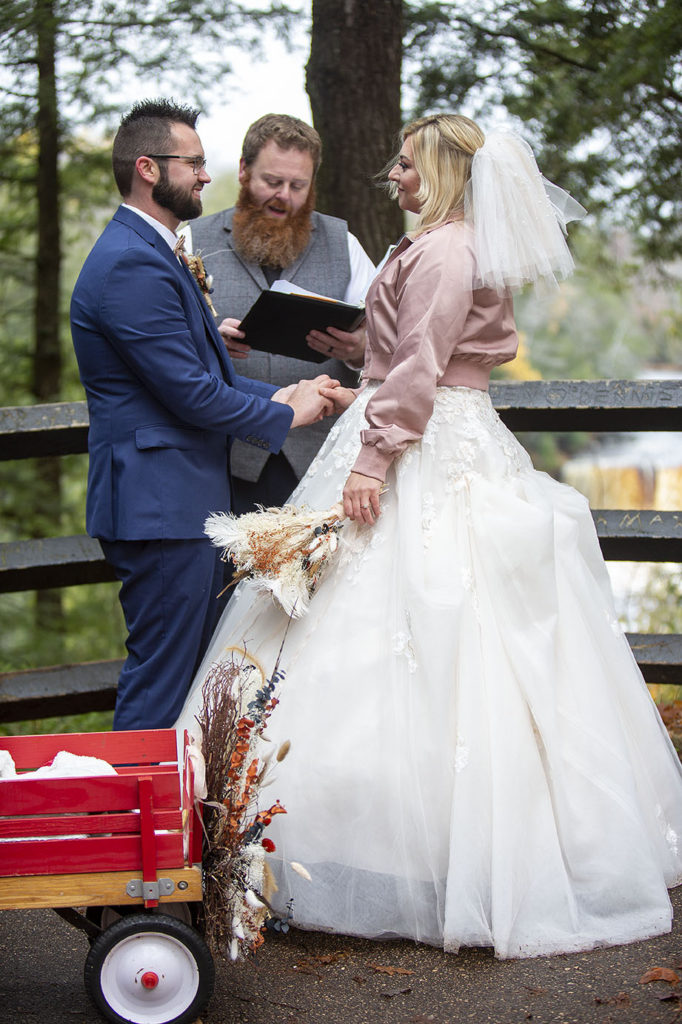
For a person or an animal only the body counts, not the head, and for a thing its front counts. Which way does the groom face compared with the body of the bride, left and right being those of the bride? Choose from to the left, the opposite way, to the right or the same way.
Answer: the opposite way

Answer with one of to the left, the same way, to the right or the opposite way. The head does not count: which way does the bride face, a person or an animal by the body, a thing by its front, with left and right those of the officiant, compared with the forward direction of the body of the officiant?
to the right

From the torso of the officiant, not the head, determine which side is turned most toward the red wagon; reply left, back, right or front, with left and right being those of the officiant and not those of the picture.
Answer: front

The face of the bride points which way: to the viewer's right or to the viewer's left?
to the viewer's left

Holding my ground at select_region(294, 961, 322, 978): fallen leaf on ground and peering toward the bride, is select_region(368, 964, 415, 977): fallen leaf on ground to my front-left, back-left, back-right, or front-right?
front-right

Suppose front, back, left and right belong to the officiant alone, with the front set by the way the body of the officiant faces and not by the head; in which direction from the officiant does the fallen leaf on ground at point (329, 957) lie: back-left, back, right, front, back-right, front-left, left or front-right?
front

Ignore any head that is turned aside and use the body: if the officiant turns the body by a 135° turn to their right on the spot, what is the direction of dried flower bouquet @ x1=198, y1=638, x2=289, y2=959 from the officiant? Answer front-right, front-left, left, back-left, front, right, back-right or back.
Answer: back-left

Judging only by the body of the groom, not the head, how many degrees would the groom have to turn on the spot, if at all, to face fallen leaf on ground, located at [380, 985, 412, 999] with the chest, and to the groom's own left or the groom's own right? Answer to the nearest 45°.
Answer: approximately 45° to the groom's own right

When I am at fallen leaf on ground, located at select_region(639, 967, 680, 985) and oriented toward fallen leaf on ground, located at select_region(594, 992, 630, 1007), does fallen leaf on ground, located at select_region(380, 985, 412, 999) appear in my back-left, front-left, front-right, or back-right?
front-right

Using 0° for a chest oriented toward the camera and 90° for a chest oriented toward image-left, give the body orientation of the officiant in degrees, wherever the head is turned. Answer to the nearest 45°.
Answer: approximately 0°

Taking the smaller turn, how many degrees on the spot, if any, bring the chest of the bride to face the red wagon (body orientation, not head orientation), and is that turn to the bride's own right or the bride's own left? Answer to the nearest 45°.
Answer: approximately 45° to the bride's own left

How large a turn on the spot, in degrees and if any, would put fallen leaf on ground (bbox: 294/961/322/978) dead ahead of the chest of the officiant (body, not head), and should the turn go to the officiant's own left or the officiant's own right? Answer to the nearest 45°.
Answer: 0° — they already face it

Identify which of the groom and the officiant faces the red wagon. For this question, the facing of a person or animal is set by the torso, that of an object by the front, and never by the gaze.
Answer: the officiant

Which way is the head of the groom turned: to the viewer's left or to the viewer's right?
to the viewer's right

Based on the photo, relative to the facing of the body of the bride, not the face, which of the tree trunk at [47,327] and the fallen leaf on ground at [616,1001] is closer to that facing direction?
the tree trunk

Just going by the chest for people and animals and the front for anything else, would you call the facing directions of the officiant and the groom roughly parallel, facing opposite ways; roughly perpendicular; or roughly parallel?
roughly perpendicular

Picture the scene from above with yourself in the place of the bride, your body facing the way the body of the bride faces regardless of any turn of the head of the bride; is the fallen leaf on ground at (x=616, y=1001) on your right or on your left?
on your left

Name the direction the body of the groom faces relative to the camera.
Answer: to the viewer's right

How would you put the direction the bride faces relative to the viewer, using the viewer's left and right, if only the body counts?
facing to the left of the viewer

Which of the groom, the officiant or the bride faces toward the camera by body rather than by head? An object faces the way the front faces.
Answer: the officiant
